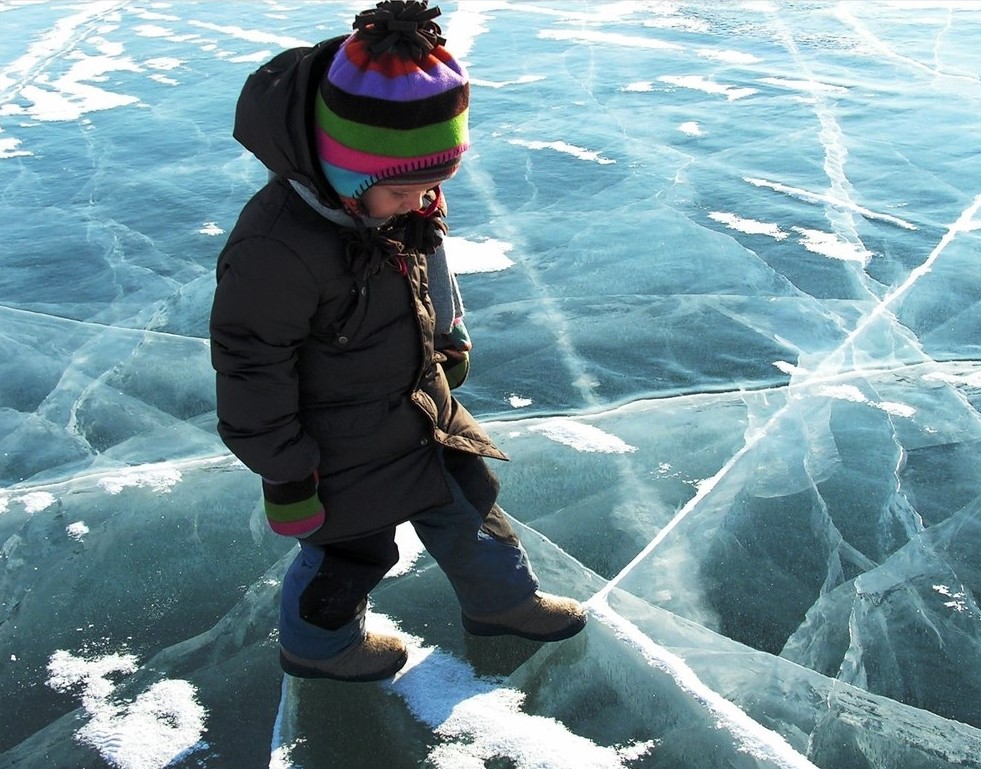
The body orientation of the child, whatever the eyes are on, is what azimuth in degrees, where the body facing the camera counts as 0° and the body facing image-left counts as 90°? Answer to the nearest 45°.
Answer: approximately 315°

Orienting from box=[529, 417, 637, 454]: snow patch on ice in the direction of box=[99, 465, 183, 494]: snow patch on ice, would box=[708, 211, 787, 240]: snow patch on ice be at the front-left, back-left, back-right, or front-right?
back-right

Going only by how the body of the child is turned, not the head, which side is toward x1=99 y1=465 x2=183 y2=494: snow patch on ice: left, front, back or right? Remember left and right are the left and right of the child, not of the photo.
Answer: back
